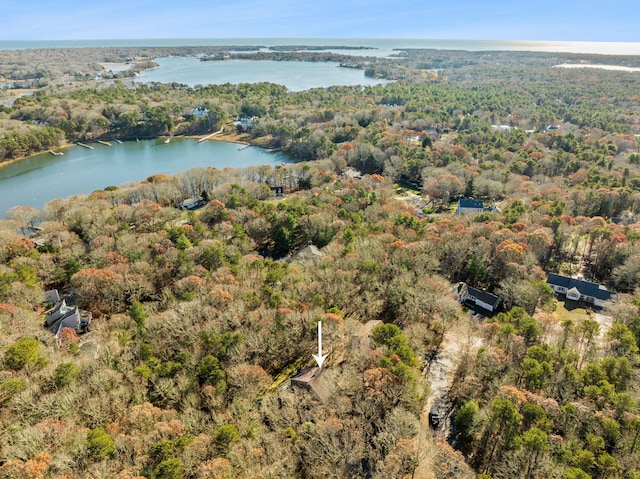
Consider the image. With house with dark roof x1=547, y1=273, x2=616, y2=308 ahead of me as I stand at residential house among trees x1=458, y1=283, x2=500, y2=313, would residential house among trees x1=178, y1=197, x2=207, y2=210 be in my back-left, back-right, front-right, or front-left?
back-left

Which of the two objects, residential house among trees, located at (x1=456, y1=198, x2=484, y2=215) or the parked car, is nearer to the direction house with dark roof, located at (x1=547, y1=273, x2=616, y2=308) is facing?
the parked car

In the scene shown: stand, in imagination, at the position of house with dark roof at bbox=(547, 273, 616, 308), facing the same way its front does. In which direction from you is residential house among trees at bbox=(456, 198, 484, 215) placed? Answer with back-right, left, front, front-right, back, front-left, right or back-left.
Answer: right

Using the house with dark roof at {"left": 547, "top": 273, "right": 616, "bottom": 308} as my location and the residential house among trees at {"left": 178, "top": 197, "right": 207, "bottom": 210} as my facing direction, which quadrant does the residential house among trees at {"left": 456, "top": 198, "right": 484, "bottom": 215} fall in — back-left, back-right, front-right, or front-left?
front-right

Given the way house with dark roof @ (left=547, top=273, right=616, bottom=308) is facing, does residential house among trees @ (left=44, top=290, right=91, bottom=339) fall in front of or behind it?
in front

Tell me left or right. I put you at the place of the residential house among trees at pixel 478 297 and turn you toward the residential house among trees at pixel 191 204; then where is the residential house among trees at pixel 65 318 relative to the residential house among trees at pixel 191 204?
left

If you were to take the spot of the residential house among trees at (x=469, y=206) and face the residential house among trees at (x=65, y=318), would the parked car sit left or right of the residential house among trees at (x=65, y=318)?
left

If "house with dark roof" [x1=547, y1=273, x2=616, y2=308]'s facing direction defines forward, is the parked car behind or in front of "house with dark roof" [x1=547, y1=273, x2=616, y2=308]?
in front

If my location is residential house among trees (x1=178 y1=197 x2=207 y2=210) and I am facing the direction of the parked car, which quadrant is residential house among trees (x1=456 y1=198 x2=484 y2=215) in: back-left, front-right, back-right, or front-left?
front-left

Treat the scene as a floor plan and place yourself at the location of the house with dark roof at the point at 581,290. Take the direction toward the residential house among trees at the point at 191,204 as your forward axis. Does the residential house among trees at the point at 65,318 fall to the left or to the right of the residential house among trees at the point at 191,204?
left

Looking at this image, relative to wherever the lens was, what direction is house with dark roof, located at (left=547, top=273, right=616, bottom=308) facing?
facing the viewer and to the left of the viewer
